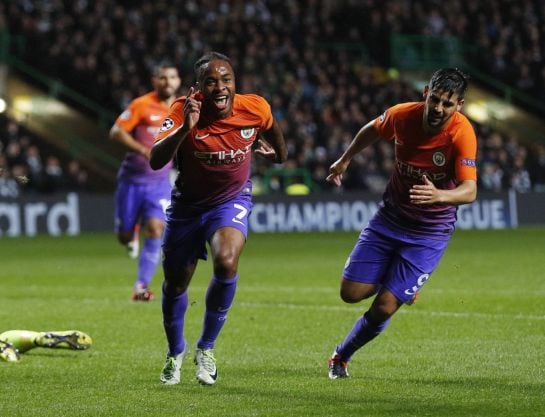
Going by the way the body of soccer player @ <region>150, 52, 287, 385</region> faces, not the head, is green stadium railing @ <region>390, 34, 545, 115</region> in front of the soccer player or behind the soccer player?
behind

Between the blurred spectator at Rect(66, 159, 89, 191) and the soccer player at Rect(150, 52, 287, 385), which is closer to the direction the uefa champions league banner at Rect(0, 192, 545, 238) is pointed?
the soccer player

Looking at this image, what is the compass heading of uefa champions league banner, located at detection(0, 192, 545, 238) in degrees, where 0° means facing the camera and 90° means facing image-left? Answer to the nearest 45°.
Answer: approximately 0°

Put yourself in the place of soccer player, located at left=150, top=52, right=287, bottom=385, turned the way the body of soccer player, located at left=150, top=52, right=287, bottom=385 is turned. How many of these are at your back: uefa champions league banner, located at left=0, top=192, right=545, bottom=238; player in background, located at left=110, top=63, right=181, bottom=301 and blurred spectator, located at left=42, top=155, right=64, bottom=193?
3

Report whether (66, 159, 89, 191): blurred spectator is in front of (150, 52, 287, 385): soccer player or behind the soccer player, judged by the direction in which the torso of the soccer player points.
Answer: behind

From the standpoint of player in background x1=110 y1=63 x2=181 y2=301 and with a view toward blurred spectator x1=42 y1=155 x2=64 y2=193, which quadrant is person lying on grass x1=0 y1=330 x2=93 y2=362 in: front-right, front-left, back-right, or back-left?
back-left

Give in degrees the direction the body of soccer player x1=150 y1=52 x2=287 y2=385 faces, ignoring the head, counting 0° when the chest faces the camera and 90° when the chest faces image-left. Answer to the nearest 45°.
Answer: approximately 0°

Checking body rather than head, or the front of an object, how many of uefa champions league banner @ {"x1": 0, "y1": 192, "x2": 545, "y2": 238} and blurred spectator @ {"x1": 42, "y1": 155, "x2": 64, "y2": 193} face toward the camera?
2

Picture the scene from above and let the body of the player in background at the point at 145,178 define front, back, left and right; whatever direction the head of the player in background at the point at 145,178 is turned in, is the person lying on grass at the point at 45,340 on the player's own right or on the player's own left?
on the player's own right

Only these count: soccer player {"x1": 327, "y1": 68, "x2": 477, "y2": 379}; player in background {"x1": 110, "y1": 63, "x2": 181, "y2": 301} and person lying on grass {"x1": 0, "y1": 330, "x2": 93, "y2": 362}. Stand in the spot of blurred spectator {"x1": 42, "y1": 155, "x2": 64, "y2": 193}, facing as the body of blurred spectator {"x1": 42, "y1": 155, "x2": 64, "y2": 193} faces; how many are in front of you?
3

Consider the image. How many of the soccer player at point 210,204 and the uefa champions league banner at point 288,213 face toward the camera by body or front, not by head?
2
